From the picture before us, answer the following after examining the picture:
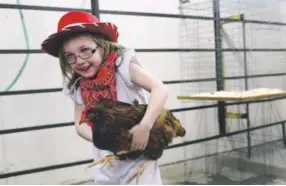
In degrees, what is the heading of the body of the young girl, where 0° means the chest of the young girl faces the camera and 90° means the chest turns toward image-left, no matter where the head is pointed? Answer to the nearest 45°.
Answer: approximately 45°

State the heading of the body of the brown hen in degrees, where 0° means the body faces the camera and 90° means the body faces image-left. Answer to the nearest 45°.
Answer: approximately 90°
